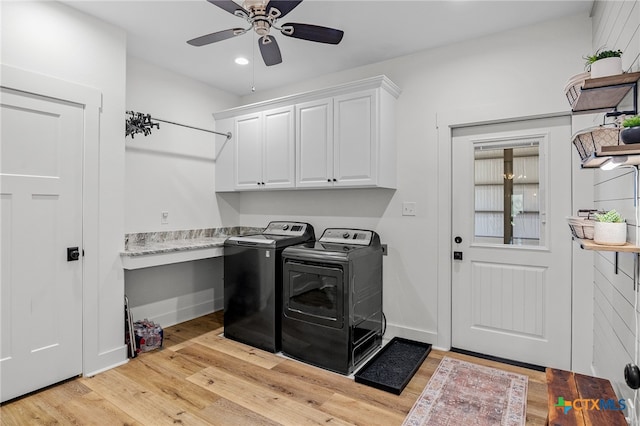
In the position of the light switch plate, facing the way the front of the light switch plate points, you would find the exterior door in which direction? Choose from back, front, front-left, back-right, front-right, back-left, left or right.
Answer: left

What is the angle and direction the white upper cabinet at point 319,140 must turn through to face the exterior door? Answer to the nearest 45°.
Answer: approximately 135° to its left

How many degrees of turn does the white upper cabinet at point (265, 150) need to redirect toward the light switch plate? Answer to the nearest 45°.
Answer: approximately 90° to its left

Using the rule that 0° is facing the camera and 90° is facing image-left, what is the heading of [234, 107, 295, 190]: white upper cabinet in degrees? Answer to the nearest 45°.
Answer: approximately 45°

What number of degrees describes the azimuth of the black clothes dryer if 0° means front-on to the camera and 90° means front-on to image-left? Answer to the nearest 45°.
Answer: approximately 45°

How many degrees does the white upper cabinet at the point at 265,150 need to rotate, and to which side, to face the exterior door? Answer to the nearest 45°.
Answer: approximately 90° to its left

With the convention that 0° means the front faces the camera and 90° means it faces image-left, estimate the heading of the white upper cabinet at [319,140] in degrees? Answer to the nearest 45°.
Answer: approximately 45°
